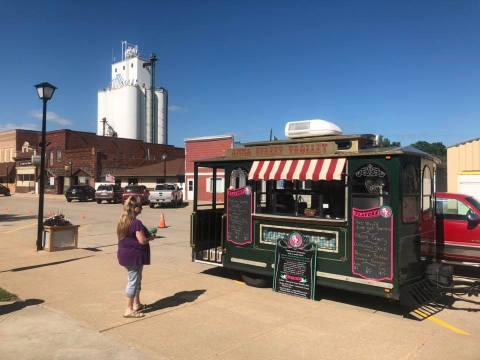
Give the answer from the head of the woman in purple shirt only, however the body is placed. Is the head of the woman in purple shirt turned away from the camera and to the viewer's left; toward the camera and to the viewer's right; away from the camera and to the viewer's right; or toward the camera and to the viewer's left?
away from the camera and to the viewer's right

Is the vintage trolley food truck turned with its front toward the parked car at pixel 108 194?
no

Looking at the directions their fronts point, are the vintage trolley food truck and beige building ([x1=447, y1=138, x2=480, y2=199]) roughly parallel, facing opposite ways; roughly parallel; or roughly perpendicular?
roughly perpendicular

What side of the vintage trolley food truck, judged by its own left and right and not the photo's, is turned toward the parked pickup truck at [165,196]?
back

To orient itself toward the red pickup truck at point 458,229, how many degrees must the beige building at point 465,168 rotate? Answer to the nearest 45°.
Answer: approximately 45° to its left

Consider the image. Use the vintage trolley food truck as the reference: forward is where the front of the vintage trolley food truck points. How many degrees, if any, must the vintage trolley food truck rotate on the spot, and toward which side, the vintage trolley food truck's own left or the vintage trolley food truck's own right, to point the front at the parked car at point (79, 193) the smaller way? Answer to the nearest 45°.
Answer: approximately 180°

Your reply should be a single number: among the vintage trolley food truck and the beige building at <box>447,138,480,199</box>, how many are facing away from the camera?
0

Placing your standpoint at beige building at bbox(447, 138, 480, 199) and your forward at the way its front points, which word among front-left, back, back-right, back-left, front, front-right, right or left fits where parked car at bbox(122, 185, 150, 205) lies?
front-right

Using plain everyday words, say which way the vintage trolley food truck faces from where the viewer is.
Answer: facing the viewer and to the right of the viewer

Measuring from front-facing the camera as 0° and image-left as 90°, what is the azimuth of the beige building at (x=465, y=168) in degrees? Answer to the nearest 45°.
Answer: approximately 45°

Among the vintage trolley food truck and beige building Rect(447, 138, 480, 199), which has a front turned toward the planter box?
the beige building
